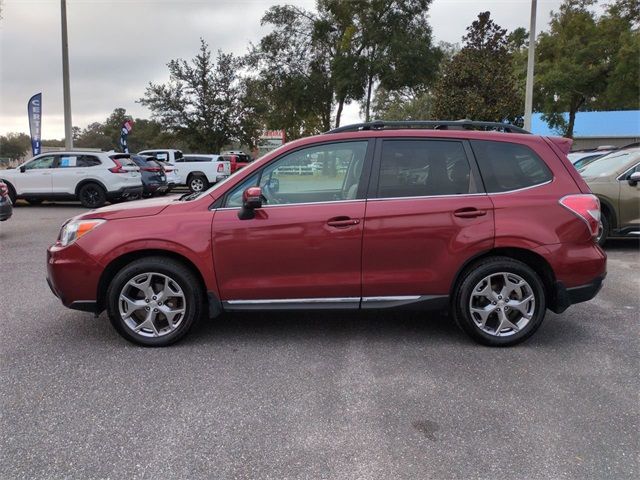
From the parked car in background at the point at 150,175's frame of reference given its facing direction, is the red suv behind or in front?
behind

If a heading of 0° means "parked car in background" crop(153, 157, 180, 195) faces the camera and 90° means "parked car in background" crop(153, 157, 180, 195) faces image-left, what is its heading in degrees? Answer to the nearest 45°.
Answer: approximately 135°

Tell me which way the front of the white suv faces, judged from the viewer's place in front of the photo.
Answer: facing away from the viewer and to the left of the viewer

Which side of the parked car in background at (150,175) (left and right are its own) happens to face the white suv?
left

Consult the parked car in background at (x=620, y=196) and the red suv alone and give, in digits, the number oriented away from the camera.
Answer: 0

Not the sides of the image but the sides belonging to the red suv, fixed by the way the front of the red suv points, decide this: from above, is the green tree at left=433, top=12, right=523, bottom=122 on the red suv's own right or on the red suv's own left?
on the red suv's own right

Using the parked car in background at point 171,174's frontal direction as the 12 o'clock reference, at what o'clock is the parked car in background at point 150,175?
the parked car in background at point 150,175 is roughly at 8 o'clock from the parked car in background at point 171,174.

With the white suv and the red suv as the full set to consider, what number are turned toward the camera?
0

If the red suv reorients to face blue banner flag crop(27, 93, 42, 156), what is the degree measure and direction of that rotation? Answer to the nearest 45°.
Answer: approximately 45° to its right

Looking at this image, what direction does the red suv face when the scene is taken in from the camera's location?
facing to the left of the viewer

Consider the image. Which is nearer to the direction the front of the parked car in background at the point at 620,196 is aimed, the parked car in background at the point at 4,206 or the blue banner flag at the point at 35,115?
the parked car in background
